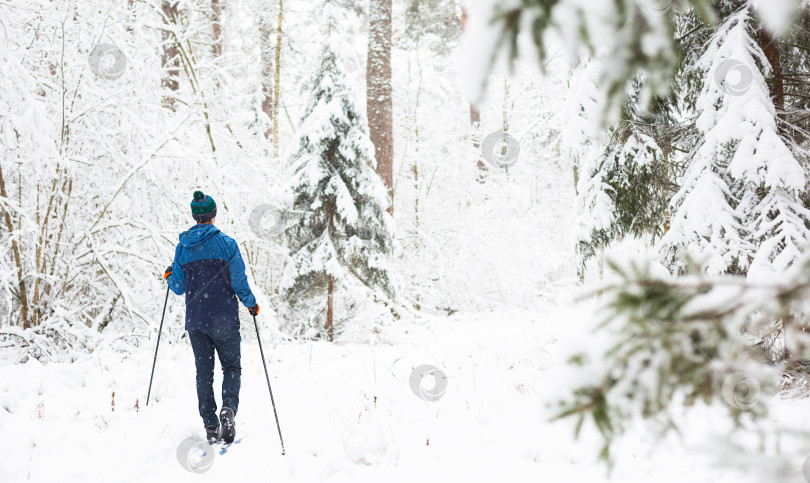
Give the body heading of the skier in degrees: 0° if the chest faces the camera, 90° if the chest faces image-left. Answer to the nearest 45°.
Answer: approximately 180°

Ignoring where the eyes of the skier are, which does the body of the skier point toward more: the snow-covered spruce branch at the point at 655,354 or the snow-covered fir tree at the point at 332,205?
the snow-covered fir tree

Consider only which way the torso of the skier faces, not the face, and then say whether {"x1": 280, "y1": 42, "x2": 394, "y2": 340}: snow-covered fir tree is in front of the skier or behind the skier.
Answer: in front

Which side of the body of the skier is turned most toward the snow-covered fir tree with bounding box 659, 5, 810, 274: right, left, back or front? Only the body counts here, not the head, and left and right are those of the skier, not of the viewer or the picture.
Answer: right

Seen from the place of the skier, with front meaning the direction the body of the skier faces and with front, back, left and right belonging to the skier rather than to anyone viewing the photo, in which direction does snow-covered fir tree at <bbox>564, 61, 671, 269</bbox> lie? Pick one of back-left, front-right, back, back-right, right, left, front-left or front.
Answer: right

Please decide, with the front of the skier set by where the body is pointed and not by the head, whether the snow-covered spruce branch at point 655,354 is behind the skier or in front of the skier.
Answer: behind
